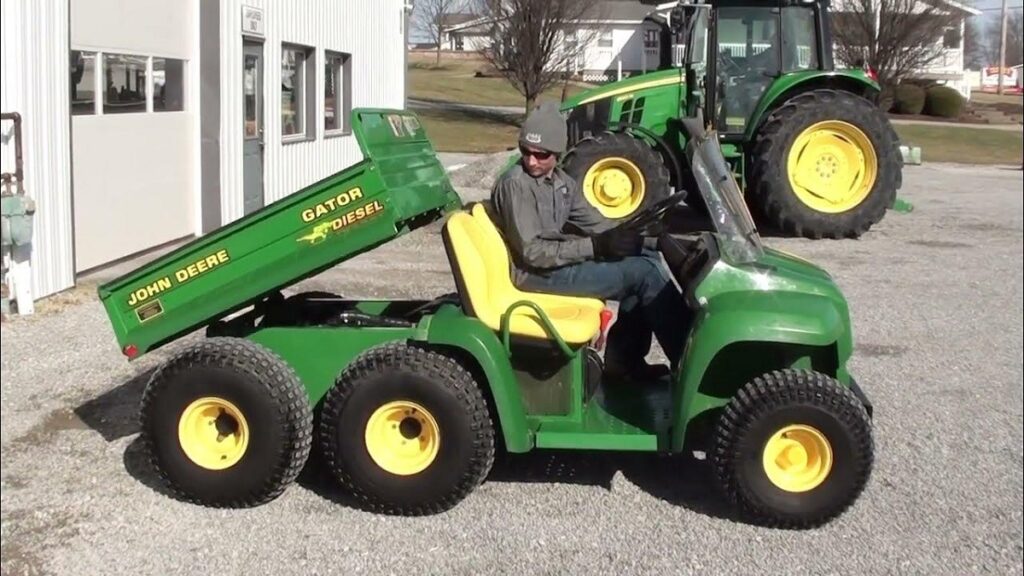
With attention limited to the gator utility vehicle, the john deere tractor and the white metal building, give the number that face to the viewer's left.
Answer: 1

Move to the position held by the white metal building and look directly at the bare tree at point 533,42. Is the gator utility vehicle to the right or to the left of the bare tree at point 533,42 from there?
right

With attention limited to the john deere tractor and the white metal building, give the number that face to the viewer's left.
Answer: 1

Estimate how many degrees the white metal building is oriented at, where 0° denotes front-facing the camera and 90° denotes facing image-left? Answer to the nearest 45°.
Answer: approximately 315°

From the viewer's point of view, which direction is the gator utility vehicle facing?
to the viewer's right

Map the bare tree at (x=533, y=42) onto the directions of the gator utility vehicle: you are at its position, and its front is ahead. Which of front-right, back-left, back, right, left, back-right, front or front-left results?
left

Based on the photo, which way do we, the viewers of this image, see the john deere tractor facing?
facing to the left of the viewer

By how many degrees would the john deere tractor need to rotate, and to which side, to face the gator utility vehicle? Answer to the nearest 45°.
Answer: approximately 90° to its left

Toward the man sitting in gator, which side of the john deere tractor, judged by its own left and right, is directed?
left

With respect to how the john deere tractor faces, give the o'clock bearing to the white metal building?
The white metal building is roughly at 11 o'clock from the john deere tractor.

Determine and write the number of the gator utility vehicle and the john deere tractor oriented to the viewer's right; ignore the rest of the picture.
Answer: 1
